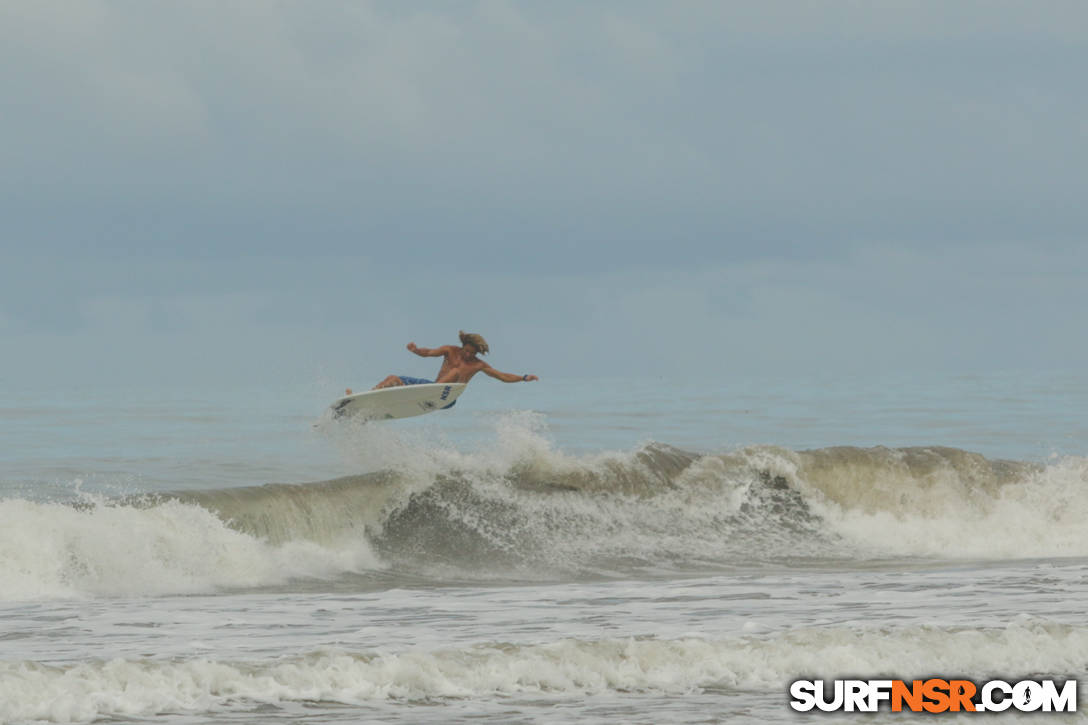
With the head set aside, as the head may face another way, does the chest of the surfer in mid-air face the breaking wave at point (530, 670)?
yes

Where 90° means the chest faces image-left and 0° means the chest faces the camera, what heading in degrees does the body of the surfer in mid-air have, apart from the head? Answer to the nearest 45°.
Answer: approximately 0°
